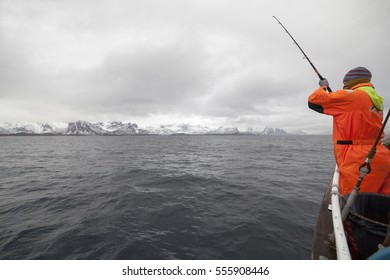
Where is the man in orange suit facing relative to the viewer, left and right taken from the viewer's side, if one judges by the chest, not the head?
facing away from the viewer and to the left of the viewer
